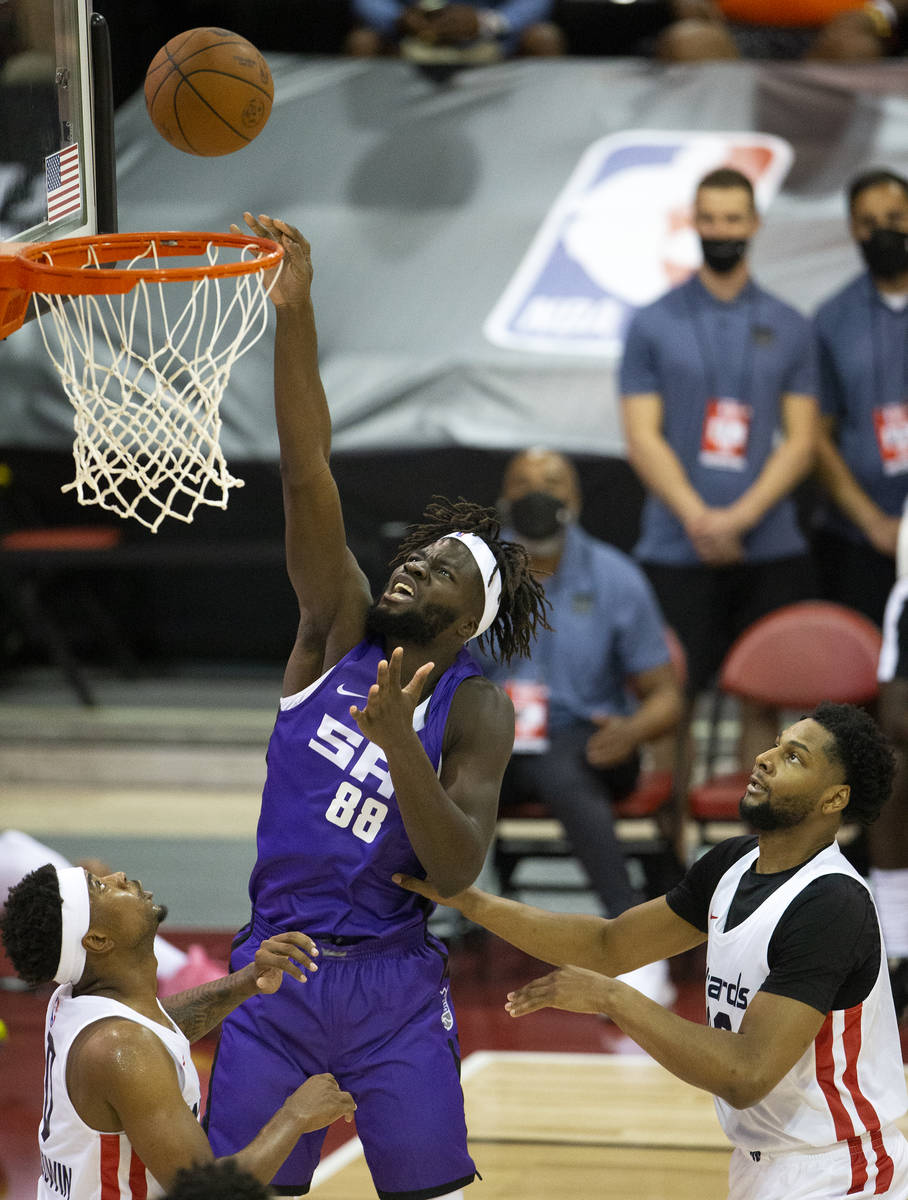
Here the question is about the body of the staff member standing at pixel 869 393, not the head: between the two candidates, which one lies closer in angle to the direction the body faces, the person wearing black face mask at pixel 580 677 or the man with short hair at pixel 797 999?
the man with short hair

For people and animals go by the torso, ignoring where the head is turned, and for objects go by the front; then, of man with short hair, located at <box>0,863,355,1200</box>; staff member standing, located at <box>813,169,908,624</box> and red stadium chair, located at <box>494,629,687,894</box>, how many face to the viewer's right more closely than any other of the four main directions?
1

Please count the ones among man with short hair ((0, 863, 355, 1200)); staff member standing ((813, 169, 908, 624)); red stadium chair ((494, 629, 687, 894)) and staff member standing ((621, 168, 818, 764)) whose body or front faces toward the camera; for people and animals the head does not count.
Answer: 3

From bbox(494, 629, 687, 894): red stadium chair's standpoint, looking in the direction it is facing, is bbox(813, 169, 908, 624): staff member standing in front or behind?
behind

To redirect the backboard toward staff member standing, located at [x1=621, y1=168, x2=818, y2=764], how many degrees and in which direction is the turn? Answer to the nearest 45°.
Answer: approximately 90° to its left

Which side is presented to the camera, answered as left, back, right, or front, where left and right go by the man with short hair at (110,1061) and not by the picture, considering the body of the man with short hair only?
right

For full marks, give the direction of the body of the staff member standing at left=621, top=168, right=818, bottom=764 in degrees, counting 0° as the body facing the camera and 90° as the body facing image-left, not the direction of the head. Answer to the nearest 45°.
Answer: approximately 0°

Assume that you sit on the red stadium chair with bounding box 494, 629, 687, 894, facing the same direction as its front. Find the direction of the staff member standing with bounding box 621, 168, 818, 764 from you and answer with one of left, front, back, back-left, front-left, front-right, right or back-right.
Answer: back

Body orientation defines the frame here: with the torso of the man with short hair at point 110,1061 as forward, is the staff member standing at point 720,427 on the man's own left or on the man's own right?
on the man's own left

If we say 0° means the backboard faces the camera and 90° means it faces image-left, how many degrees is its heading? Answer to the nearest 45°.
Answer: approximately 315°

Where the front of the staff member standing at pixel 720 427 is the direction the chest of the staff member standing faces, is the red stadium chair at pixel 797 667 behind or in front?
in front

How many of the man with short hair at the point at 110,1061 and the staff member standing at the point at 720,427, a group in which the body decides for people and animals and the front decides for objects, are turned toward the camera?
1

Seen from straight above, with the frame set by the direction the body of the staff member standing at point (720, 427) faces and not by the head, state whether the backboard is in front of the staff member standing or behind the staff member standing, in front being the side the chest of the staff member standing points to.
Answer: in front

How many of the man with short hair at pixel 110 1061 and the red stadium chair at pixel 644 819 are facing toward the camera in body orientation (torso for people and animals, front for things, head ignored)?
1
